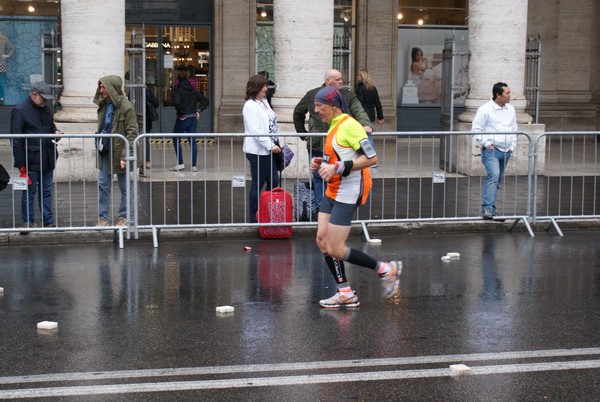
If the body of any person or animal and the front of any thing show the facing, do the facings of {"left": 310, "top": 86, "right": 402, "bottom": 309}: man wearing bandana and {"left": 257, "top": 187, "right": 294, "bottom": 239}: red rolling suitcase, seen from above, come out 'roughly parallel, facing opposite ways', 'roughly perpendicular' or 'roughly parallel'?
roughly perpendicular

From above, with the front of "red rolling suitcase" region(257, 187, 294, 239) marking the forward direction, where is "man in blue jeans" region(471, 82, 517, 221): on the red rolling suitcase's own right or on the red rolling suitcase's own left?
on the red rolling suitcase's own left

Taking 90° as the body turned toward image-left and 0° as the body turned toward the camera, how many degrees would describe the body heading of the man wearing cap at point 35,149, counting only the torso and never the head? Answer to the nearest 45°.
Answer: approximately 315°

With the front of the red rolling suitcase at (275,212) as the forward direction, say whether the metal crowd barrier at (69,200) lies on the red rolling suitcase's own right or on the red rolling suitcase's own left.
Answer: on the red rolling suitcase's own right

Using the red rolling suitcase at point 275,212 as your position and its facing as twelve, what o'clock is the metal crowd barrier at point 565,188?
The metal crowd barrier is roughly at 8 o'clock from the red rolling suitcase.

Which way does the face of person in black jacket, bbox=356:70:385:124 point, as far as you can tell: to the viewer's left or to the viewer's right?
to the viewer's left

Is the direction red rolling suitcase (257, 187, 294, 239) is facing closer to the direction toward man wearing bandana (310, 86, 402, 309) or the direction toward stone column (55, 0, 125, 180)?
the man wearing bandana

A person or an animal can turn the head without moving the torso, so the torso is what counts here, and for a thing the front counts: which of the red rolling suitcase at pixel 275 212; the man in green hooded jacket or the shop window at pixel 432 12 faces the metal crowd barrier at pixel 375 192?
the shop window
